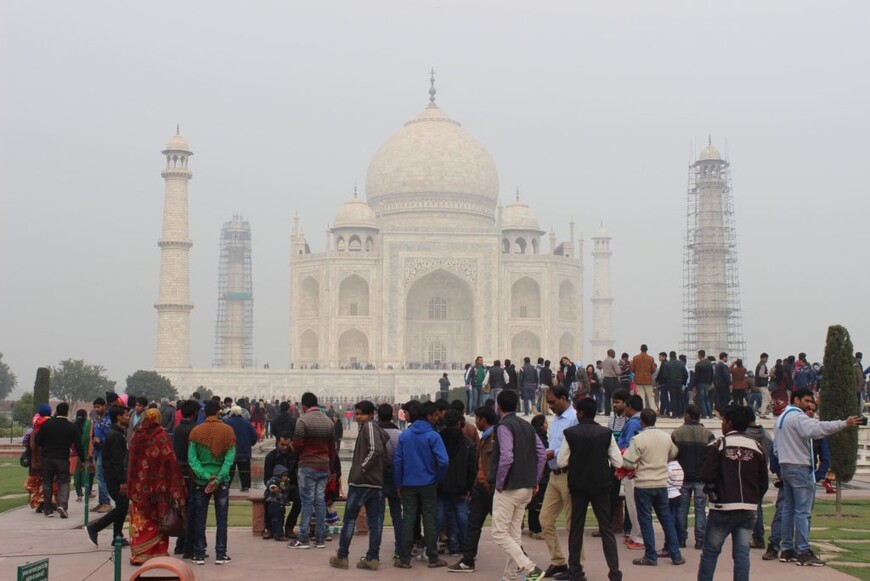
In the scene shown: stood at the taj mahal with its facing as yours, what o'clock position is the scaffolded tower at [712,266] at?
The scaffolded tower is roughly at 9 o'clock from the taj mahal.

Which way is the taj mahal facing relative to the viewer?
toward the camera

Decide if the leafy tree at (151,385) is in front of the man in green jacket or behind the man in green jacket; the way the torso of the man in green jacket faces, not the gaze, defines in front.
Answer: in front

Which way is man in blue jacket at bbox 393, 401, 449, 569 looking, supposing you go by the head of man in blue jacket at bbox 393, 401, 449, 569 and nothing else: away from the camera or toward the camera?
away from the camera

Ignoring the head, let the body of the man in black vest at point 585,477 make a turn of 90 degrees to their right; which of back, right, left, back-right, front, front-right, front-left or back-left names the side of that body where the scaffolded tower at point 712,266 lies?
left

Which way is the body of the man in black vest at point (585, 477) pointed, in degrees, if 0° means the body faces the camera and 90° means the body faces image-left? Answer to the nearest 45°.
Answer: approximately 180°

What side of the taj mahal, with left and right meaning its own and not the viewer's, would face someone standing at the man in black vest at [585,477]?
front

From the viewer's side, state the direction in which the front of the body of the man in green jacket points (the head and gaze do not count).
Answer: away from the camera

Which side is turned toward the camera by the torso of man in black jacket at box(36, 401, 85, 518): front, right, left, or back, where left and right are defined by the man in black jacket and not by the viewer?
back

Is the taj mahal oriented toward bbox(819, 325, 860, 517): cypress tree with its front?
yes

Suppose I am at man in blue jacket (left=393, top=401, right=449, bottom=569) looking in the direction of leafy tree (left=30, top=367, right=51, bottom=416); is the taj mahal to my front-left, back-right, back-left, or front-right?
front-right

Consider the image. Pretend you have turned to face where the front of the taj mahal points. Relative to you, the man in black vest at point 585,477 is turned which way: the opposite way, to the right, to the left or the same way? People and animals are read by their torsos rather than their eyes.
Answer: the opposite way

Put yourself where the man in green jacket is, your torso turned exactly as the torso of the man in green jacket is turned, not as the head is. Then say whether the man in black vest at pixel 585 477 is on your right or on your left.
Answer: on your right

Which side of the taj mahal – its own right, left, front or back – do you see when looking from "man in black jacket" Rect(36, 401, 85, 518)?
front

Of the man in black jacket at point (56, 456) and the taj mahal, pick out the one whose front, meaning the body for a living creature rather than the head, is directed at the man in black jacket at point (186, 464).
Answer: the taj mahal
